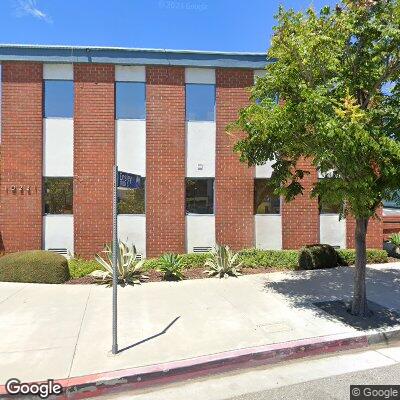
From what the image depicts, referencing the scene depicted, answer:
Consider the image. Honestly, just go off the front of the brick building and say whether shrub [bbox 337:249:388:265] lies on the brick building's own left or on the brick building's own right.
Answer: on the brick building's own left

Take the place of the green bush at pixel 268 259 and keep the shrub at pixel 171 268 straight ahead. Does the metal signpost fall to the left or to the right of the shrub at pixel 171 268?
left

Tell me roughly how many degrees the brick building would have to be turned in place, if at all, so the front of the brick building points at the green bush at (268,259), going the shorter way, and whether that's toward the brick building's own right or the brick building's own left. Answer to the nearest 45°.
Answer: approximately 90° to the brick building's own left

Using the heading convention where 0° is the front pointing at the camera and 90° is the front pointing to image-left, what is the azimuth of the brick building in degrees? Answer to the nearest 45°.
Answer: approximately 0°

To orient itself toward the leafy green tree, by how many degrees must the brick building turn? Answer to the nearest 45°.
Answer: approximately 45° to its left

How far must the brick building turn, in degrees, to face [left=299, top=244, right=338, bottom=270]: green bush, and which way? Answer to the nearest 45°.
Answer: approximately 90° to its left
